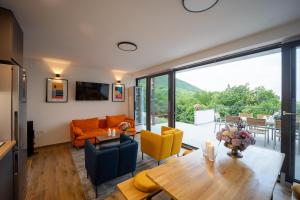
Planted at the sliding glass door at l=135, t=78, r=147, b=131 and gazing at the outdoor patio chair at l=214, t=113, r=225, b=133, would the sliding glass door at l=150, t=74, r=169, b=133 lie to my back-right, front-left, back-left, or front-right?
front-right

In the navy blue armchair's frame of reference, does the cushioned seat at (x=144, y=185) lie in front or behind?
behind

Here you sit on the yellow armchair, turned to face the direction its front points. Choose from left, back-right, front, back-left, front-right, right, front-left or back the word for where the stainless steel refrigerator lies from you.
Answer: left

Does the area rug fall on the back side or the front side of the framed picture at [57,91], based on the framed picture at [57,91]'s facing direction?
on the front side

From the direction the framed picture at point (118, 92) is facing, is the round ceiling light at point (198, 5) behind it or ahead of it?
ahead

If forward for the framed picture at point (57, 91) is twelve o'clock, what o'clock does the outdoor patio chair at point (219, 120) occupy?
The outdoor patio chair is roughly at 10 o'clock from the framed picture.

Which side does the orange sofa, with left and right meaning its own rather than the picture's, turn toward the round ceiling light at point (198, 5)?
front

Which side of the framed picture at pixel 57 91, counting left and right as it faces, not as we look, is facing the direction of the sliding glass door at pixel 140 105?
left

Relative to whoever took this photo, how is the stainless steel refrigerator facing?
facing to the right of the viewer

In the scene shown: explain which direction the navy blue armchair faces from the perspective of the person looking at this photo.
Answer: facing away from the viewer and to the left of the viewer

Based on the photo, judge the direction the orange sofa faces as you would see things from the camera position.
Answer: facing the viewer and to the right of the viewer

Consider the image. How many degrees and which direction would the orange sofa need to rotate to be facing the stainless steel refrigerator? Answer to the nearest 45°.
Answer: approximately 45° to its right

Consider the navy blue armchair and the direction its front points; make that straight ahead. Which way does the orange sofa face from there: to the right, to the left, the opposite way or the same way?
the opposite way

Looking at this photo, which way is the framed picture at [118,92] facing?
toward the camera
